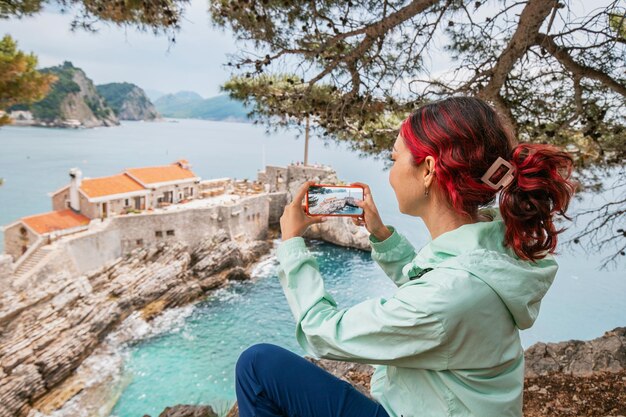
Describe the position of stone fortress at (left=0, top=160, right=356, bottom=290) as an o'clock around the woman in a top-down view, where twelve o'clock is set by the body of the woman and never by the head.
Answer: The stone fortress is roughly at 12 o'clock from the woman.

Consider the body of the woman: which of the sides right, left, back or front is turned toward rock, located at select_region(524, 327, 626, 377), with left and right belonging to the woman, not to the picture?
right

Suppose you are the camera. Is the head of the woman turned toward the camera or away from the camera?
away from the camera

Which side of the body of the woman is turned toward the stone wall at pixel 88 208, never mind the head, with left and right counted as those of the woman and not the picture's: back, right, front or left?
front

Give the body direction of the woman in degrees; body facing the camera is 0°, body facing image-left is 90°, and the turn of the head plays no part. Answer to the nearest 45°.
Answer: approximately 135°

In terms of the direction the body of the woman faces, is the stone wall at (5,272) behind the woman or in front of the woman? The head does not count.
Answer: in front

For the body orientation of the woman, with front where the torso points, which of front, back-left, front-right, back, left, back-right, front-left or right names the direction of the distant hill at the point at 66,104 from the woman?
front

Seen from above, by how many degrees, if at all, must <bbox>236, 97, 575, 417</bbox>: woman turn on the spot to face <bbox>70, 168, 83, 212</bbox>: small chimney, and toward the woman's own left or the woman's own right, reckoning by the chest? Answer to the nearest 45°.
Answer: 0° — they already face it
